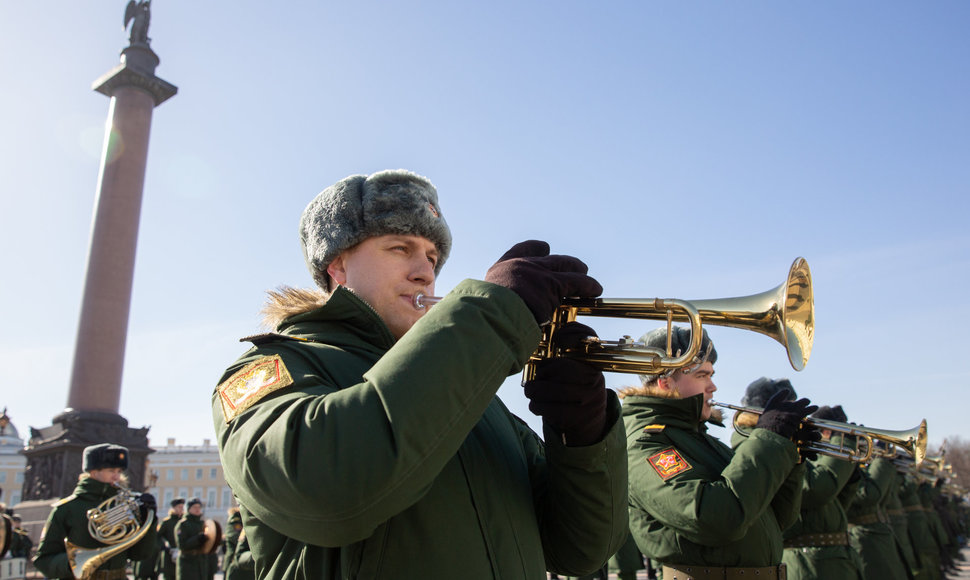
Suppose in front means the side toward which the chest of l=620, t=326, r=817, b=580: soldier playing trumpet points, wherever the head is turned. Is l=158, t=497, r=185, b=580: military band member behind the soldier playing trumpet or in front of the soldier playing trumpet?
behind

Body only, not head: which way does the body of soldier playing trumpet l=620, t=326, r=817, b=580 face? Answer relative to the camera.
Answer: to the viewer's right

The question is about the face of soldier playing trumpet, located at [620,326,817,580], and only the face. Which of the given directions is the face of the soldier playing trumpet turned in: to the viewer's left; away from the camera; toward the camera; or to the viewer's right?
to the viewer's right

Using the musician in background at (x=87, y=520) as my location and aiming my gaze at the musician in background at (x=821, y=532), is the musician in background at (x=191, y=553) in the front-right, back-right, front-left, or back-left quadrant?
back-left

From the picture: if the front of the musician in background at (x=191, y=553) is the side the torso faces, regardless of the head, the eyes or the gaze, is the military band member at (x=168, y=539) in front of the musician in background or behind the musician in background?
behind

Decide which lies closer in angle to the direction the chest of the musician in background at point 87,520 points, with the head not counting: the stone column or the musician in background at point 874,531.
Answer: the musician in background

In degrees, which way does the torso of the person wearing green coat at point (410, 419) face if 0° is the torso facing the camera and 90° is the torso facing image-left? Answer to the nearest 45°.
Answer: approximately 315°
